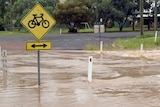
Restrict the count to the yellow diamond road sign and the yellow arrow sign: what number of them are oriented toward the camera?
2

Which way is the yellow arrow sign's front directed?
toward the camera

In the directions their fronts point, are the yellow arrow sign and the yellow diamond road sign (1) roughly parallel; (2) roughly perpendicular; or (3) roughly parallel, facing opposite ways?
roughly parallel

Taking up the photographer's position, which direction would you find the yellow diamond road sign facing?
facing the viewer
